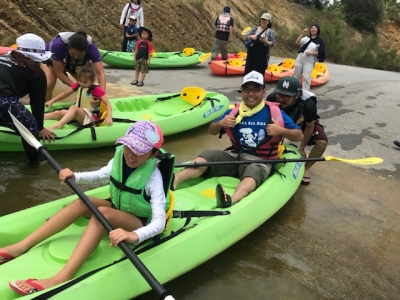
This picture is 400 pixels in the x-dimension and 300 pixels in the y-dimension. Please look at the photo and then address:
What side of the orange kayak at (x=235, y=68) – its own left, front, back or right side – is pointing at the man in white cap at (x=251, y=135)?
left

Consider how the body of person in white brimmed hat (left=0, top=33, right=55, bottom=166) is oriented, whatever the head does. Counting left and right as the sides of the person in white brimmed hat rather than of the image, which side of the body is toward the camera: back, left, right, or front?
right

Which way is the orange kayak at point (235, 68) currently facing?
to the viewer's left

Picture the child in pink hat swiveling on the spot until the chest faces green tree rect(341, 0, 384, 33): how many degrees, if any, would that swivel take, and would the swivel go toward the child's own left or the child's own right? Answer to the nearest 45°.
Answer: approximately 180°

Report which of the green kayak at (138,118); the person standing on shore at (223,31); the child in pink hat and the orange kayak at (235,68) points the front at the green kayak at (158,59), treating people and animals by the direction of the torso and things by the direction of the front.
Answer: the orange kayak

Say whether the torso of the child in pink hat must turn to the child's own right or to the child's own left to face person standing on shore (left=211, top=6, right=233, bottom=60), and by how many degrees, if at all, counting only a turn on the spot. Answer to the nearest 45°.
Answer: approximately 135° to the child's own right

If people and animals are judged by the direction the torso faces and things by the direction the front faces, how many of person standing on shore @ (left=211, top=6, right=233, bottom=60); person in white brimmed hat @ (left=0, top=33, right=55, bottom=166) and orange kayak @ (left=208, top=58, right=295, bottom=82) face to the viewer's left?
1

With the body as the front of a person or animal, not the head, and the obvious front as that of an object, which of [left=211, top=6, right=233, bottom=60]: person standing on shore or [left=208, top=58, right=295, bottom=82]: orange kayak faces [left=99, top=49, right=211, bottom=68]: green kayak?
the orange kayak

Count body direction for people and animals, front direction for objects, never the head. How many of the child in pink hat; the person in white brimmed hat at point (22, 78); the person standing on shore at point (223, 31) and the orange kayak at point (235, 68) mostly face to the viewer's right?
1

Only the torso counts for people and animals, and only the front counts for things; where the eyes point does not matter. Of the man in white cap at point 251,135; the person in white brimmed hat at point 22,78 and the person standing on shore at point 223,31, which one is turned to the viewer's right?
the person in white brimmed hat at point 22,78

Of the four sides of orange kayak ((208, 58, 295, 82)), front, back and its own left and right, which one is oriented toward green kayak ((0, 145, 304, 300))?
left

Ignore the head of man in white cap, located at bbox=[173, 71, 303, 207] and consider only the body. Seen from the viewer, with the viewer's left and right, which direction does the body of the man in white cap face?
facing the viewer and to the left of the viewer

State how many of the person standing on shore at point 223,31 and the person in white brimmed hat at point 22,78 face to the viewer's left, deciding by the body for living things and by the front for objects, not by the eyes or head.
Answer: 0
